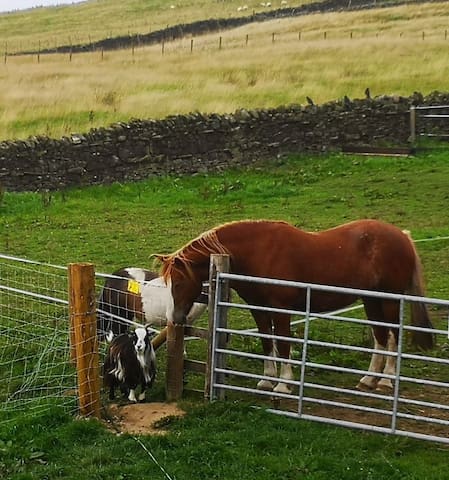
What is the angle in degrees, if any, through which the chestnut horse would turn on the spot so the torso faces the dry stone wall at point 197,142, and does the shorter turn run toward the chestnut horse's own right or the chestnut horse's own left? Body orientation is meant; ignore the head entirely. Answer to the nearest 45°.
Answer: approximately 90° to the chestnut horse's own right

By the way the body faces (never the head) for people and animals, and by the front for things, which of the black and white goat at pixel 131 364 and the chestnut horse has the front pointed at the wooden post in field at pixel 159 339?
the chestnut horse

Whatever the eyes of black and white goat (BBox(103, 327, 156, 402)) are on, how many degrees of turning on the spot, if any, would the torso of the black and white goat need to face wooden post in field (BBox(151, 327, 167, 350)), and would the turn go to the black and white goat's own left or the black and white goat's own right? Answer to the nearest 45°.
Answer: approximately 90° to the black and white goat's own left

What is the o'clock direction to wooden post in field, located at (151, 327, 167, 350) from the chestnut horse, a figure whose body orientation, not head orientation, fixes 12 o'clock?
The wooden post in field is roughly at 12 o'clock from the chestnut horse.

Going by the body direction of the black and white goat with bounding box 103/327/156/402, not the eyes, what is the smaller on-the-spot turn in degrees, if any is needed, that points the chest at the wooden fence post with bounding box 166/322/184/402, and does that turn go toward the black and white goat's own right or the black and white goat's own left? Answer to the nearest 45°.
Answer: approximately 45° to the black and white goat's own left

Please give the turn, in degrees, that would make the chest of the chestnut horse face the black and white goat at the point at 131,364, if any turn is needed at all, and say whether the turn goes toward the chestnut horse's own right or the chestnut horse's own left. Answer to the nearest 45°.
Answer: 0° — it already faces it

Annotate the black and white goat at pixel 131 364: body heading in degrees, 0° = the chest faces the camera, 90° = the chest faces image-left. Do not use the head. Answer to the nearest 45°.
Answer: approximately 315°

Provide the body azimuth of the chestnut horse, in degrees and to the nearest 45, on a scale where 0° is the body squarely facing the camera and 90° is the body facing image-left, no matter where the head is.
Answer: approximately 90°

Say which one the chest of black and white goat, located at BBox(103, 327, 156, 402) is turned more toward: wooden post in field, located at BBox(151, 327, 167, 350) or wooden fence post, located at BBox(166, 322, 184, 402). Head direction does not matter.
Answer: the wooden fence post

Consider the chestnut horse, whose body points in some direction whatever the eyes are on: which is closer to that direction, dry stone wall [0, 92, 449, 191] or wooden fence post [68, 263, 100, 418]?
the wooden fence post

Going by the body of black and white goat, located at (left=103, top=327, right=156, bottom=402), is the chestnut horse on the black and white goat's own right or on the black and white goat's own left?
on the black and white goat's own left

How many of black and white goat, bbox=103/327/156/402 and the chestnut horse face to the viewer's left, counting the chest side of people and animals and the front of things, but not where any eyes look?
1
